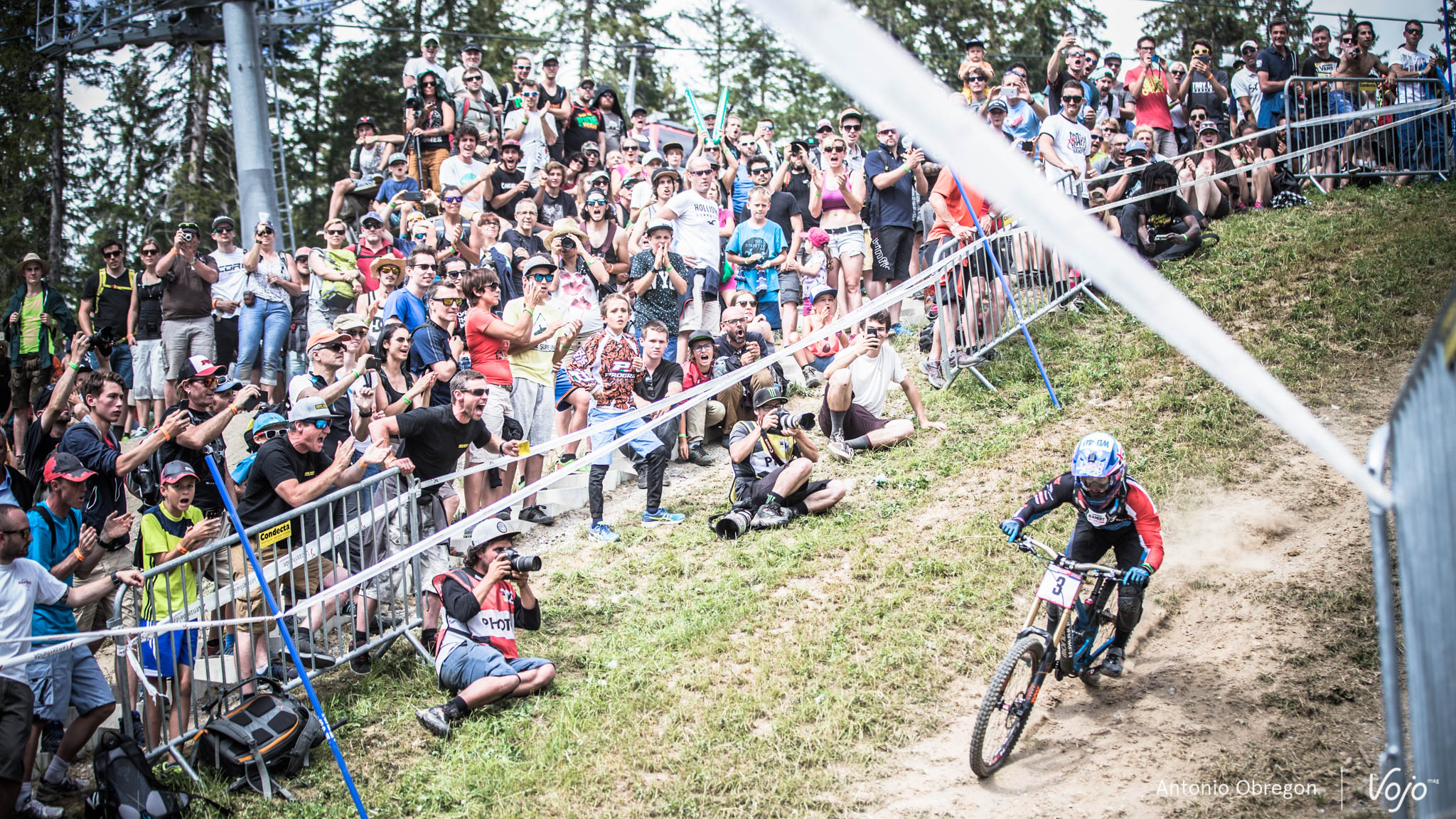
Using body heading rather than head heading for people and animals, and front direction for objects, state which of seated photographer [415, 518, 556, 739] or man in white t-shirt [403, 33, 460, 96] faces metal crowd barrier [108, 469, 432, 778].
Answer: the man in white t-shirt

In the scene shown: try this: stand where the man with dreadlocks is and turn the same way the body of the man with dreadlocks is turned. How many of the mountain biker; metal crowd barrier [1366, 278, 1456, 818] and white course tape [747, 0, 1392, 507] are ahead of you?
3

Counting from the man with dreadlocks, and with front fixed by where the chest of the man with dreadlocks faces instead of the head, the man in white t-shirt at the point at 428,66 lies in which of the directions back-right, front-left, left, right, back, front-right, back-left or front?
right

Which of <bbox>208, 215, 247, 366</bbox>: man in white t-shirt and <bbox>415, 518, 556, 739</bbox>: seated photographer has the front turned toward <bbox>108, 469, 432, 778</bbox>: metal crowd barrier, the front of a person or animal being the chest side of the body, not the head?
the man in white t-shirt

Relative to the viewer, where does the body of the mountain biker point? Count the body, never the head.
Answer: toward the camera

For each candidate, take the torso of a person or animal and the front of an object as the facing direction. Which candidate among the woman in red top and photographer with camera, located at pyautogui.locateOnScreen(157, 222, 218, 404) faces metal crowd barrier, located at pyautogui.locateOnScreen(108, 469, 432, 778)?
the photographer with camera

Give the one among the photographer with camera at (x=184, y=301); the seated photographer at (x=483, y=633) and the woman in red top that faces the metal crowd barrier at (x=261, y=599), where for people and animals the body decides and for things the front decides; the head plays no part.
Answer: the photographer with camera

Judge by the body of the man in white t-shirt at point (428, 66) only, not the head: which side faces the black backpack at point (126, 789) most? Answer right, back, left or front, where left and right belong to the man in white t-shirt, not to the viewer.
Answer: front

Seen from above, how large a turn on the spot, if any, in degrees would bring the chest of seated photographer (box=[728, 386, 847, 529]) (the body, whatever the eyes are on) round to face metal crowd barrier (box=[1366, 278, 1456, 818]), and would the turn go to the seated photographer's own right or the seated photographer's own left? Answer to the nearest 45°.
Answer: approximately 45° to the seated photographer's own right

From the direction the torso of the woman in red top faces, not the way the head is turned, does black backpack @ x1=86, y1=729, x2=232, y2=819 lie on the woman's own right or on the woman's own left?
on the woman's own right

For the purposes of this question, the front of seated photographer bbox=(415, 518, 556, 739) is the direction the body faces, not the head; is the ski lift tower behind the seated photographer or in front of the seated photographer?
behind

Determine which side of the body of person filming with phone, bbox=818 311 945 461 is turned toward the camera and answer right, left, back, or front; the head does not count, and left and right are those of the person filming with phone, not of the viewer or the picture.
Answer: front

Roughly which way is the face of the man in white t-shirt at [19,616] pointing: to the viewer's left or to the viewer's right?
to the viewer's right

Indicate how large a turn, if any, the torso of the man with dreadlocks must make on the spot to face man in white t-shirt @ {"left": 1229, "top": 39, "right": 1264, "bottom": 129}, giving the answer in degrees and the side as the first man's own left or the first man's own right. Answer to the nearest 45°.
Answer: approximately 180°
